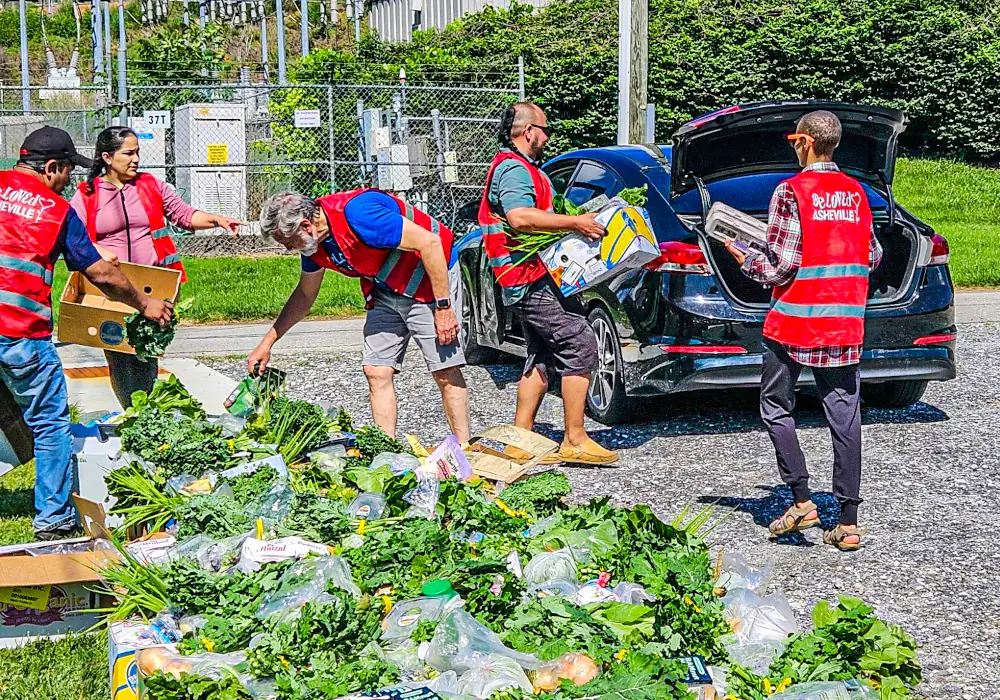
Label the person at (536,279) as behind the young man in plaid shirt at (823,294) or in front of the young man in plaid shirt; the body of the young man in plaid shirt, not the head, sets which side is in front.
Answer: in front

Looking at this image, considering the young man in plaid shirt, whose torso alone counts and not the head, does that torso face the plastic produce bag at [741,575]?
no

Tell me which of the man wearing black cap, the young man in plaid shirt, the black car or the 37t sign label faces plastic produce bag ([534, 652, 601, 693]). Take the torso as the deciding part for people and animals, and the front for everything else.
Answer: the 37t sign label

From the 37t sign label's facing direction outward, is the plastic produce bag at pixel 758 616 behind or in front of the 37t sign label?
in front

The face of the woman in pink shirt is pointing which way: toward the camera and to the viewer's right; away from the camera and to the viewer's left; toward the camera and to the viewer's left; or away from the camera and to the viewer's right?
toward the camera and to the viewer's right

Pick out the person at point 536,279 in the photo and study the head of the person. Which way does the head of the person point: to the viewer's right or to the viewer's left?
to the viewer's right

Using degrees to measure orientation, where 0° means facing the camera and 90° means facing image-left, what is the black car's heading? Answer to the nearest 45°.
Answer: approximately 135°

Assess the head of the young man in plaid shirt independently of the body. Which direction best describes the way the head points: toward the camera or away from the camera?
away from the camera

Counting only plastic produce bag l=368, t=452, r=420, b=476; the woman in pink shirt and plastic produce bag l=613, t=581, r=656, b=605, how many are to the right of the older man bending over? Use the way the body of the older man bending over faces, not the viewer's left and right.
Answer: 1

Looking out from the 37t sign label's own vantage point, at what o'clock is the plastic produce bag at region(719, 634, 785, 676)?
The plastic produce bag is roughly at 12 o'clock from the 37t sign label.

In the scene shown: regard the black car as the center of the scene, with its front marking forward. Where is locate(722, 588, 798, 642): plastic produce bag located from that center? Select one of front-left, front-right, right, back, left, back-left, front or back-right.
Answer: back-left

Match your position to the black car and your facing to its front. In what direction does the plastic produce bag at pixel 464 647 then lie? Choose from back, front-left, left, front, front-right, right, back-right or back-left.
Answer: back-left

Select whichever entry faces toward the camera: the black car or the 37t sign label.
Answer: the 37t sign label

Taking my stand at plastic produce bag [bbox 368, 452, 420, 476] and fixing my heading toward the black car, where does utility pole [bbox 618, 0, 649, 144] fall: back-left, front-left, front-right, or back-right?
front-left

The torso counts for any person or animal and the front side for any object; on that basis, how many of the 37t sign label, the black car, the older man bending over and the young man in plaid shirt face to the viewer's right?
0

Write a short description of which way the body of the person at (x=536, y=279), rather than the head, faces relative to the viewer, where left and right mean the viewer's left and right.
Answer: facing to the right of the viewer

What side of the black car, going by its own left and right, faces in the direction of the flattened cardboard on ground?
left
